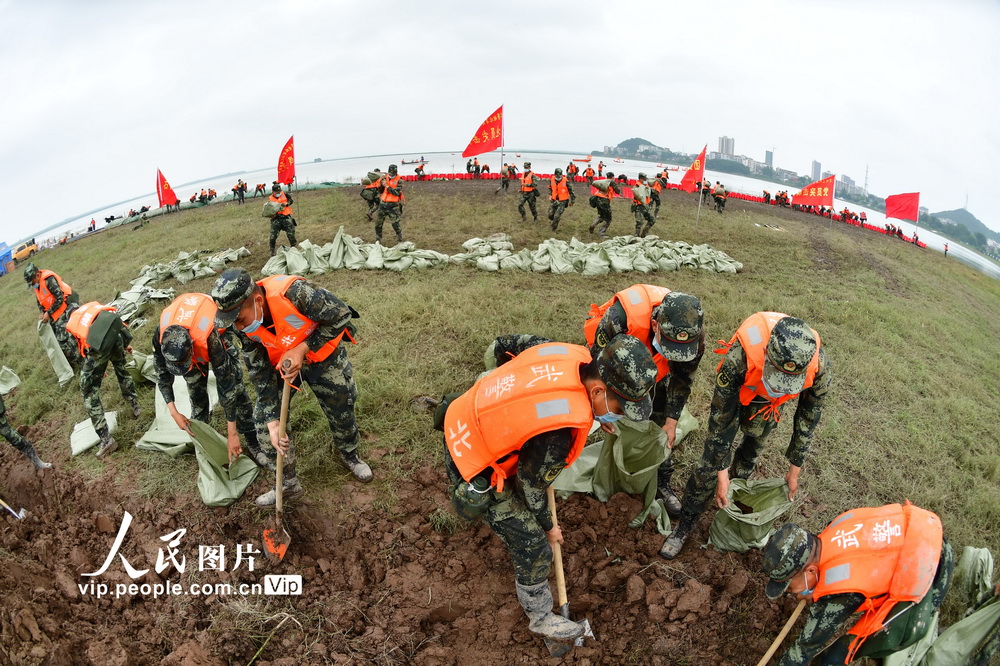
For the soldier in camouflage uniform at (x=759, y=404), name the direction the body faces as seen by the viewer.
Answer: toward the camera

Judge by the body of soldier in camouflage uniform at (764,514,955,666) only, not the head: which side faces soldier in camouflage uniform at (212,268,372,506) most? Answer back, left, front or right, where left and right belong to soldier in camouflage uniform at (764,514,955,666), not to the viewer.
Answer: front

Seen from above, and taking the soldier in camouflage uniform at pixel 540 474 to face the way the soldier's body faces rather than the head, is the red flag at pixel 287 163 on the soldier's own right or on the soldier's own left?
on the soldier's own left

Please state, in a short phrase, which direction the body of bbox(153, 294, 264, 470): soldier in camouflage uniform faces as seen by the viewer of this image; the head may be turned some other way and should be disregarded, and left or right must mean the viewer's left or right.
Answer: facing the viewer

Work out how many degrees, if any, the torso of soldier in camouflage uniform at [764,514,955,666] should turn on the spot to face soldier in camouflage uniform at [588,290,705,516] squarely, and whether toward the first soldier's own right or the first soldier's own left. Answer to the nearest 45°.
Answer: approximately 45° to the first soldier's own right

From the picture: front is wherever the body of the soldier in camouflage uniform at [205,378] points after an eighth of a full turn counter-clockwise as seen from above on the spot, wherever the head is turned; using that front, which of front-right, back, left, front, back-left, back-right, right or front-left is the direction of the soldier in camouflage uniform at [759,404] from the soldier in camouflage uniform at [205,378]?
front

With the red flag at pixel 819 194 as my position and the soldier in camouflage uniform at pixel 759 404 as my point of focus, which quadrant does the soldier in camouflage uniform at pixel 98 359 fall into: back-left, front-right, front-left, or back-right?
front-right

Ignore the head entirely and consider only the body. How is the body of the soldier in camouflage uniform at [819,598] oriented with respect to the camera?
to the viewer's left

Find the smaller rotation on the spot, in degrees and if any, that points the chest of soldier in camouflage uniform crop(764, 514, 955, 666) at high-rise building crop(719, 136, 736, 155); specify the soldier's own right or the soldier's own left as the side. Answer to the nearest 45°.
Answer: approximately 90° to the soldier's own right

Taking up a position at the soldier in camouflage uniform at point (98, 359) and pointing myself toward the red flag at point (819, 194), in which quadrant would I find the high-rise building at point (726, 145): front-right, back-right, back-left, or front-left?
front-left

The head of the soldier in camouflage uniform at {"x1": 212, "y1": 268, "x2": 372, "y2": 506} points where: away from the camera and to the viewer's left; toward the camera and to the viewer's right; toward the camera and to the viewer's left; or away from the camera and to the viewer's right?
toward the camera and to the viewer's left

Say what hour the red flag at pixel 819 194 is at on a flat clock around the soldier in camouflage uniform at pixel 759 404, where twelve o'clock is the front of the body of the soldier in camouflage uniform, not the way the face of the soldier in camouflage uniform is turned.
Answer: The red flag is roughly at 6 o'clock from the soldier in camouflage uniform.
